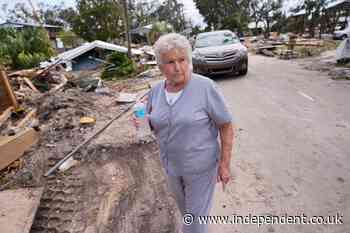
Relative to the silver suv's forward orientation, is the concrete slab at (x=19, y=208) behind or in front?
in front

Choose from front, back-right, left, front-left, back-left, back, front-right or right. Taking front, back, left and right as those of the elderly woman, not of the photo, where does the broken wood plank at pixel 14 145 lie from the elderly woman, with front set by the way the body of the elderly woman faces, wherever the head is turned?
right

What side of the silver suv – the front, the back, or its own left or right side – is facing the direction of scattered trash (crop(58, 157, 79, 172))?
front

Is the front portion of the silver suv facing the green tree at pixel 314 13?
no

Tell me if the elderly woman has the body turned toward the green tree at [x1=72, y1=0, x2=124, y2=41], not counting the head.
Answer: no

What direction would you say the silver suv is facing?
toward the camera

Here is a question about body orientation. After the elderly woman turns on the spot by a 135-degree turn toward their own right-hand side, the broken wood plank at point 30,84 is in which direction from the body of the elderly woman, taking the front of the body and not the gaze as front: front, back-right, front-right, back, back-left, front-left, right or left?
front-left

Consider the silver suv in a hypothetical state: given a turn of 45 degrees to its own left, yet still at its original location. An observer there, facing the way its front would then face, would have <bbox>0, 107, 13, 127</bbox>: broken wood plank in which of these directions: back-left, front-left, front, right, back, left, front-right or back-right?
right

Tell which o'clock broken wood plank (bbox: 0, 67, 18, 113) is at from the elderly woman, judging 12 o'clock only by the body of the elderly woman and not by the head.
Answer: The broken wood plank is roughly at 3 o'clock from the elderly woman.

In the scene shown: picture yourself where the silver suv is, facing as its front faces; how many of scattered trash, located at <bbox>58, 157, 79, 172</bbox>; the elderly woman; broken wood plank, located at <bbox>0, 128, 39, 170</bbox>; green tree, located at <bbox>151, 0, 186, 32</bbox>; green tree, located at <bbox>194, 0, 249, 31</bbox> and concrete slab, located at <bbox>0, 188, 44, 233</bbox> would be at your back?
2

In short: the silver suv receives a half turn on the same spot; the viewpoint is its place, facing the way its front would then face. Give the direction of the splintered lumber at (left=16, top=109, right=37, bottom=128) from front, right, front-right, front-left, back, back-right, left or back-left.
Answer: back-left

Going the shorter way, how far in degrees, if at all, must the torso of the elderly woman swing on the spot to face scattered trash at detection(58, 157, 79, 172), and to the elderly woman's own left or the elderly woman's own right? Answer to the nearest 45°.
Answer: approximately 90° to the elderly woman's own right

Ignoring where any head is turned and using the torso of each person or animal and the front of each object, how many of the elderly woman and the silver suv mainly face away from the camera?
0

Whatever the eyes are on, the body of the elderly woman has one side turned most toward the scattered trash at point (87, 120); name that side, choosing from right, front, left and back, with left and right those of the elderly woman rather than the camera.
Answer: right

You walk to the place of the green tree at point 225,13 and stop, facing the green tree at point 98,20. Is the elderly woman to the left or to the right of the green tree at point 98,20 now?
left

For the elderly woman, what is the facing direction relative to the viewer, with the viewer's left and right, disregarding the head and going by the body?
facing the viewer and to the left of the viewer

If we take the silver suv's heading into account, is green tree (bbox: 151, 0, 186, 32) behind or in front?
behind
